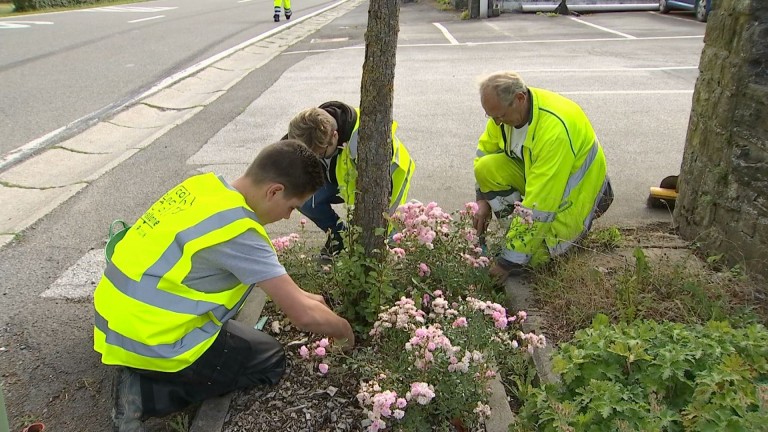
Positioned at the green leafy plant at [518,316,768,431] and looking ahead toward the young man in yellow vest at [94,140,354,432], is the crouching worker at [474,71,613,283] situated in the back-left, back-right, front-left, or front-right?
front-right

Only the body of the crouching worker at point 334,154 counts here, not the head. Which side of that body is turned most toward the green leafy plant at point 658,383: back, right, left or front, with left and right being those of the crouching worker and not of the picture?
left

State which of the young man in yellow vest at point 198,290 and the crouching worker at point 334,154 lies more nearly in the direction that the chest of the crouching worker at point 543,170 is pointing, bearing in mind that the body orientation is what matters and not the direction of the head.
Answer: the young man in yellow vest

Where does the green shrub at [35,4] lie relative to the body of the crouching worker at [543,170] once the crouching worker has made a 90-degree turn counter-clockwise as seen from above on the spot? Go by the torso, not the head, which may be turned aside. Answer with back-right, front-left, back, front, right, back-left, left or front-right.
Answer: back

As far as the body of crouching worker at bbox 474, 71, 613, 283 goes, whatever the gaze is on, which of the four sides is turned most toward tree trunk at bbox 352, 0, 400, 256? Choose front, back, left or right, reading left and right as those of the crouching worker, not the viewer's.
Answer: front

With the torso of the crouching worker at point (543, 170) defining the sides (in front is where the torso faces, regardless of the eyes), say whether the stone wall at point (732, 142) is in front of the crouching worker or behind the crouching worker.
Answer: behind

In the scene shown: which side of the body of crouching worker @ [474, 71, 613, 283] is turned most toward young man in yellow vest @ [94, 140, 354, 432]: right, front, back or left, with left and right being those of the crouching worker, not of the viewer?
front

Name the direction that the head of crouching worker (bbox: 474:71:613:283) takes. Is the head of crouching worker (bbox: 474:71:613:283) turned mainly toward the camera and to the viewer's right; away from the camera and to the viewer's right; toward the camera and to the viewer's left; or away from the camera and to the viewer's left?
toward the camera and to the viewer's left

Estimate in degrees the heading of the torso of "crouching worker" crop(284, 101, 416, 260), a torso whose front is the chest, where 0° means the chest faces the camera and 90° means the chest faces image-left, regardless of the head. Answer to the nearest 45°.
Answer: approximately 45°

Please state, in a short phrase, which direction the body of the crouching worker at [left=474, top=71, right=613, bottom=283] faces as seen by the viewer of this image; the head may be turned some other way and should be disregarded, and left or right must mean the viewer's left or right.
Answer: facing the viewer and to the left of the viewer

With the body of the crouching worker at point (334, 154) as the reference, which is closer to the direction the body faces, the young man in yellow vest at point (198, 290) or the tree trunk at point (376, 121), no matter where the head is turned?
the young man in yellow vest

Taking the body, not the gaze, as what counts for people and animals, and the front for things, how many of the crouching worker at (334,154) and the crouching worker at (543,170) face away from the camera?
0
